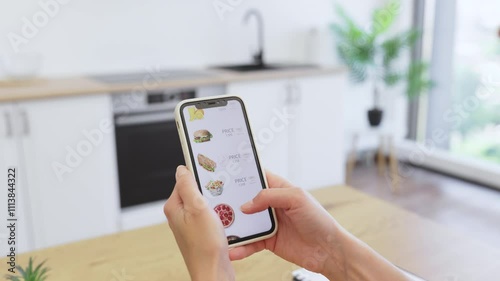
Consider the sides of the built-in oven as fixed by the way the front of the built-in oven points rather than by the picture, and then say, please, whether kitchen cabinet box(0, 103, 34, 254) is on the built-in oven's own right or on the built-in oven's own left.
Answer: on the built-in oven's own right

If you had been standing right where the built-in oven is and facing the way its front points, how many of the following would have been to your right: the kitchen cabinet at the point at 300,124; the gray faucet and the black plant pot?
0

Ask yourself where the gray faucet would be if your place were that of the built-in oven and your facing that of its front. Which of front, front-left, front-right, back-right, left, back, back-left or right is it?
back-left

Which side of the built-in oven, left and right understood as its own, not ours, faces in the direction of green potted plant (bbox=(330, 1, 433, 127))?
left

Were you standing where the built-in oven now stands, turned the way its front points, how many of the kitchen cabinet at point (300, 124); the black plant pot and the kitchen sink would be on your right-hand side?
0

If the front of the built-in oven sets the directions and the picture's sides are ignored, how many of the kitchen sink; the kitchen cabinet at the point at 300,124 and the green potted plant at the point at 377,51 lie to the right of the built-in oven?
0

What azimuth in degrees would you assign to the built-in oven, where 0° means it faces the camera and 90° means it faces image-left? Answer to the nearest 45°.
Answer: approximately 0°

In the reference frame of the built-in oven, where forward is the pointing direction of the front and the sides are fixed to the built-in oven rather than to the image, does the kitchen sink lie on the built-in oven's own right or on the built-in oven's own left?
on the built-in oven's own left

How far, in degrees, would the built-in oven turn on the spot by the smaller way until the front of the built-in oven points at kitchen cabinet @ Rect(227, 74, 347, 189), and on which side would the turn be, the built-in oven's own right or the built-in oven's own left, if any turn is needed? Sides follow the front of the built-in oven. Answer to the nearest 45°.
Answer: approximately 90° to the built-in oven's own left

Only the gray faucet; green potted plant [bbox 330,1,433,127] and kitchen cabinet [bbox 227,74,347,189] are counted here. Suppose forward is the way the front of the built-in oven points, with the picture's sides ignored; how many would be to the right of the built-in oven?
0
